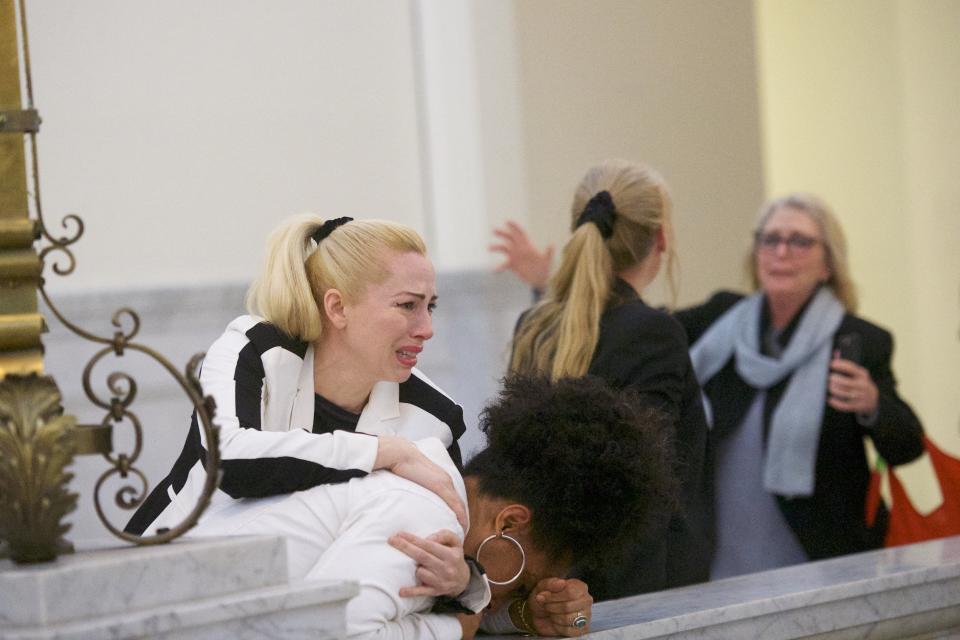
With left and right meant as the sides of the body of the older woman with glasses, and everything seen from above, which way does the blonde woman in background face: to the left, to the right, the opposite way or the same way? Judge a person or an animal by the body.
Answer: the opposite way

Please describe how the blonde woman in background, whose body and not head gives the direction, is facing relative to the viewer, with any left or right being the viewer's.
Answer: facing away from the viewer and to the right of the viewer

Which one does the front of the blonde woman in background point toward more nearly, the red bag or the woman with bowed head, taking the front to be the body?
the red bag

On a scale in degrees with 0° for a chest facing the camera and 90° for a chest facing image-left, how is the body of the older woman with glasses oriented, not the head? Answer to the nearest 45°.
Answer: approximately 45°
